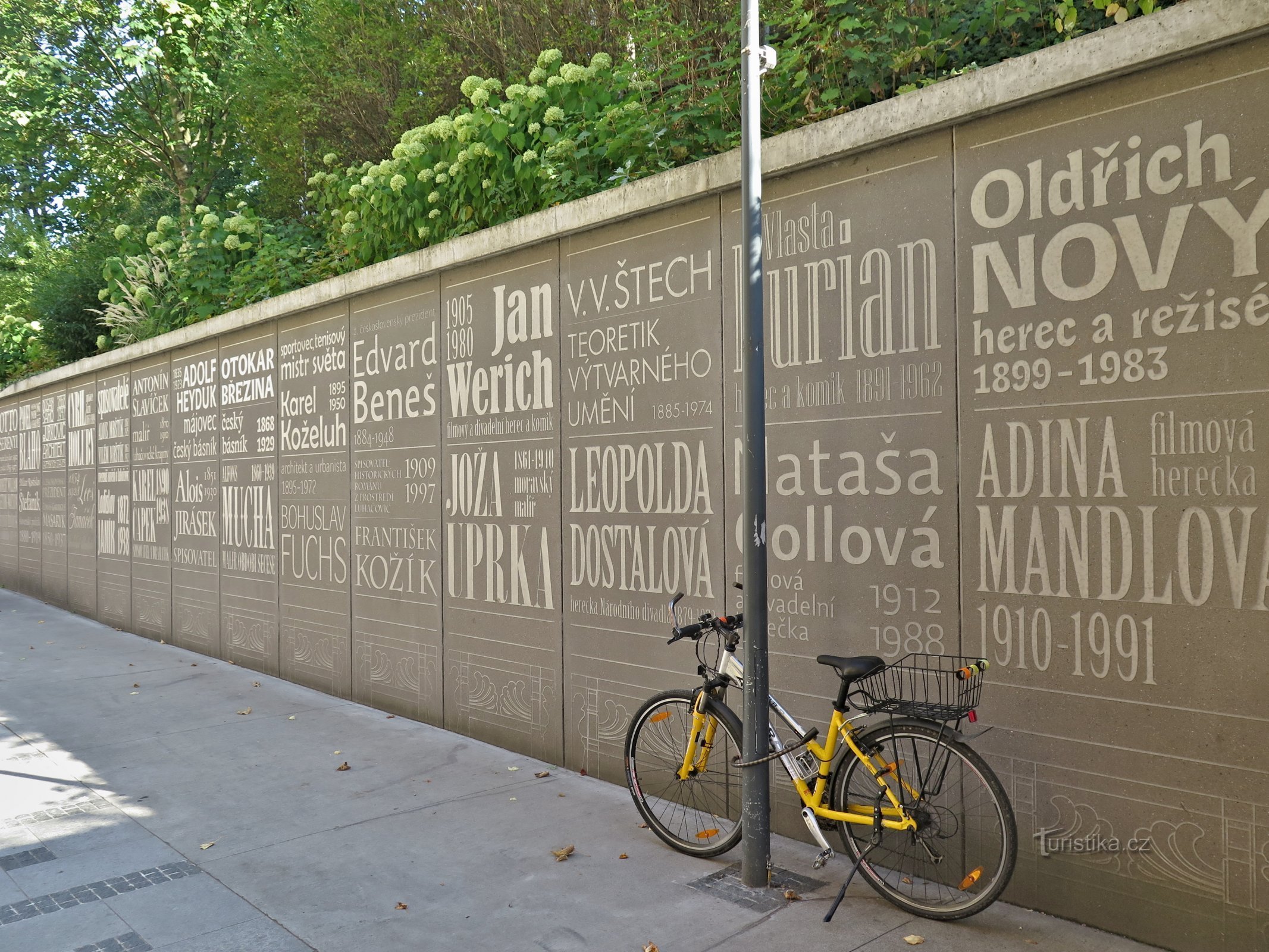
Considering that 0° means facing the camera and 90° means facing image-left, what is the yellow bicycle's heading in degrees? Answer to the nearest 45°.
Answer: approximately 135°
